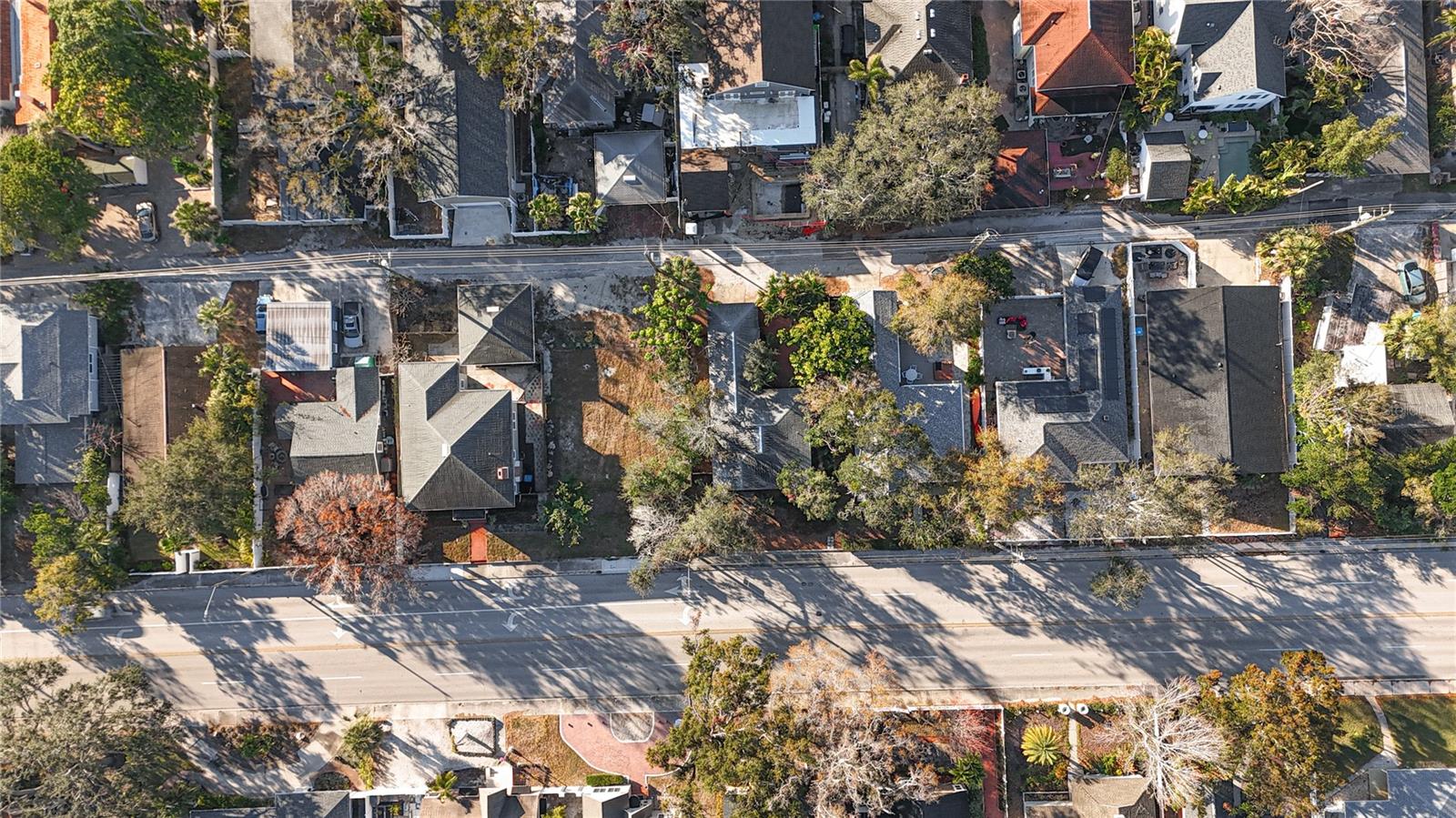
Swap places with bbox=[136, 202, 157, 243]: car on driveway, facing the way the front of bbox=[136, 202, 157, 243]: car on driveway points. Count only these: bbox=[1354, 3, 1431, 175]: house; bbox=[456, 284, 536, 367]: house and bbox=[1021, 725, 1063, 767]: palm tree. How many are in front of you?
0

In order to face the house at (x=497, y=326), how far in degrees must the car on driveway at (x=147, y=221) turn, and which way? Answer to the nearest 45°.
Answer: approximately 135° to its right

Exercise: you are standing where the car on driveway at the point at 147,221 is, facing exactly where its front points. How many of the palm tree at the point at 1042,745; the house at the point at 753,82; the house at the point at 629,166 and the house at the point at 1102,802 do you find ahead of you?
0

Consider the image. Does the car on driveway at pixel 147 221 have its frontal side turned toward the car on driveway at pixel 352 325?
no

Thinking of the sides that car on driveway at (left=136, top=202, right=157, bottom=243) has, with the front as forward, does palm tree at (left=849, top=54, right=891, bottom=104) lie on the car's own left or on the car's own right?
on the car's own right

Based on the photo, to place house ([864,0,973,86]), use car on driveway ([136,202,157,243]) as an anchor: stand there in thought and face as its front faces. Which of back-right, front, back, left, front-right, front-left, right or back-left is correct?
back-right

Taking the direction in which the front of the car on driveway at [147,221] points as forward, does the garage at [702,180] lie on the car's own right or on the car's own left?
on the car's own right

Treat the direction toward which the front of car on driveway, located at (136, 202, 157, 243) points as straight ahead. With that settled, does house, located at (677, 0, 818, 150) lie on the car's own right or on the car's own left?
on the car's own right

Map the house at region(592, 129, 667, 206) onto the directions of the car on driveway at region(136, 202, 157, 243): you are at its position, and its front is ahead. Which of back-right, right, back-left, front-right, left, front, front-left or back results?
back-right

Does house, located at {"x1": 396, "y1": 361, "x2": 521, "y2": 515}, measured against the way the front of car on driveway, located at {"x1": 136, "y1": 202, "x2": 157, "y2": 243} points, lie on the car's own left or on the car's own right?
on the car's own right

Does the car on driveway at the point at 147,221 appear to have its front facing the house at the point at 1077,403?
no

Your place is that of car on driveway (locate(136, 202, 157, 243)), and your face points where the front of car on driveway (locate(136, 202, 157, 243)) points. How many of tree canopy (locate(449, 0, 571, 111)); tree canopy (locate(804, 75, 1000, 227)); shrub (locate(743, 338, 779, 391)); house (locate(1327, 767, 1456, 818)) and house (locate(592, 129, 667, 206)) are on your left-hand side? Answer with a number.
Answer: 0

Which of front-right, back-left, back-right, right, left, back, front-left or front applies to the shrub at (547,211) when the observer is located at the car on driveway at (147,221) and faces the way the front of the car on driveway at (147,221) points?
back-right

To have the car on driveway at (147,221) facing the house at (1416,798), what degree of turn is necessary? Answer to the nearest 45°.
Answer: approximately 135° to its right

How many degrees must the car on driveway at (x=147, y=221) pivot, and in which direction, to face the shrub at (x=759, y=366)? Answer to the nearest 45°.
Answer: approximately 135° to its right

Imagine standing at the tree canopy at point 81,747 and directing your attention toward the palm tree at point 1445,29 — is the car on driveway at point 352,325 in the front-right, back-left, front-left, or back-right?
front-left
